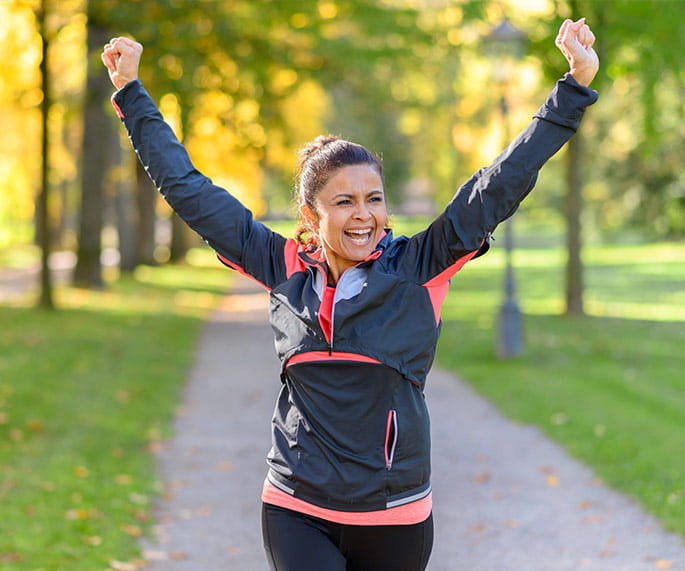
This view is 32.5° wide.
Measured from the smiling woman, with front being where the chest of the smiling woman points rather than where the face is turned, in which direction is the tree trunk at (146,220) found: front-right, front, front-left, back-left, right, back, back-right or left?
back

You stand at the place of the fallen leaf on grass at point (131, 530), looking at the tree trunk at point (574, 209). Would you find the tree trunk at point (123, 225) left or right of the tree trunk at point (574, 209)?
left

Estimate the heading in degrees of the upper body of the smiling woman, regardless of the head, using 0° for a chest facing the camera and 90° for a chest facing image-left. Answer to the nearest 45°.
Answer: approximately 0°

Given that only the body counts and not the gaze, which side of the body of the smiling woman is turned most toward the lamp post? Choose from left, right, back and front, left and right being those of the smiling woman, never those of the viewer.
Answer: back

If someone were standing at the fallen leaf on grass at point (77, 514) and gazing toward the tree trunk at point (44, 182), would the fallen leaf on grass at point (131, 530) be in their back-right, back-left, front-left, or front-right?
back-right

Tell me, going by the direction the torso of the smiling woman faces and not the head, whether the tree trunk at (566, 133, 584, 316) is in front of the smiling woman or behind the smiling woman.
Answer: behind

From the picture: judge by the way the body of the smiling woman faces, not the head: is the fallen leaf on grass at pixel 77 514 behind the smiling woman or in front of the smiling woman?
behind

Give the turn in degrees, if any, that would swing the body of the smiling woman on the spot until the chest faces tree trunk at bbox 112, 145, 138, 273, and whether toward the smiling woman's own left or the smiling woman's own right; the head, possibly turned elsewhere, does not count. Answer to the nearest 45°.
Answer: approximately 180°

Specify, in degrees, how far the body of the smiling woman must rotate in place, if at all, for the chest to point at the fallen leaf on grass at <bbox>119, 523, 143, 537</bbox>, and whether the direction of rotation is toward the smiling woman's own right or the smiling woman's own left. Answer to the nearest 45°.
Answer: approximately 180°

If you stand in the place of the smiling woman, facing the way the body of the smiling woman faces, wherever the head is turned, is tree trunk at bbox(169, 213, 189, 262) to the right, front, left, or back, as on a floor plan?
back

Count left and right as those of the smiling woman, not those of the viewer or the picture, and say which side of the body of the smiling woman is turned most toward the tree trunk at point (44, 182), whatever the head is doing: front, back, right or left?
back
